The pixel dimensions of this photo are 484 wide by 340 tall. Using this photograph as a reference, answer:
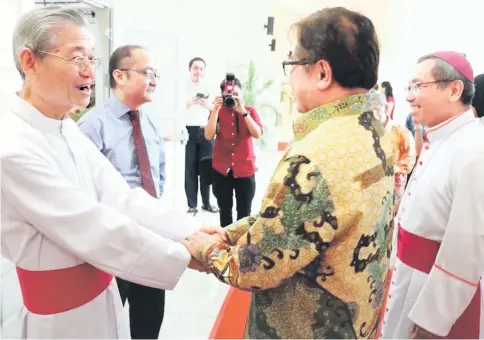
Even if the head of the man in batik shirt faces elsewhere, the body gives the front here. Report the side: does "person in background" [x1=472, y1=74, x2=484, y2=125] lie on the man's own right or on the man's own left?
on the man's own right

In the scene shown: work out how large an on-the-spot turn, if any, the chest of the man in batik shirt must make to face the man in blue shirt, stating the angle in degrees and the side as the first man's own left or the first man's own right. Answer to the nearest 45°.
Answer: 0° — they already face them

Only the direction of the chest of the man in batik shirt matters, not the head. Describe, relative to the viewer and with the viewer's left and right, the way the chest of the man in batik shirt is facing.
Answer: facing away from the viewer and to the left of the viewer

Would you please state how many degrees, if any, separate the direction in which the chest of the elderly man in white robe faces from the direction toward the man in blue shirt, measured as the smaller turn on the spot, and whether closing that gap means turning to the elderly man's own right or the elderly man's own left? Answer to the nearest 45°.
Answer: approximately 135° to the elderly man's own left

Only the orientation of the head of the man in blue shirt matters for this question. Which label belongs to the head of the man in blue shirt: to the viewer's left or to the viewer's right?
to the viewer's right

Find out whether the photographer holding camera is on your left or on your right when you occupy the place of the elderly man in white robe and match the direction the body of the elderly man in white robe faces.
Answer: on your left

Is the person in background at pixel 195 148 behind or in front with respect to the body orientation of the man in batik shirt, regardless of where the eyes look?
in front

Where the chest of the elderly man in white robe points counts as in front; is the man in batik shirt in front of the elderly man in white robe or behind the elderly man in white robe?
in front

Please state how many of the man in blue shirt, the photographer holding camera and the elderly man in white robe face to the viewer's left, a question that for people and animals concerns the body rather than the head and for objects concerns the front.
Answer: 0

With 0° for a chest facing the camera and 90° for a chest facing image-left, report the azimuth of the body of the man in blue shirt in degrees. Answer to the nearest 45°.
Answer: approximately 315°

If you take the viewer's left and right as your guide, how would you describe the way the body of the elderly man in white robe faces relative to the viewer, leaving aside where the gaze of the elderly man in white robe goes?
facing the viewer and to the right of the viewer

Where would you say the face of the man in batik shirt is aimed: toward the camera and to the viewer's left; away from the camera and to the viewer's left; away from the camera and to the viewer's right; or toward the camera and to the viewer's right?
away from the camera and to the viewer's left

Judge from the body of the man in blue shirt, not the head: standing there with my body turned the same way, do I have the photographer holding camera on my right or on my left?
on my left

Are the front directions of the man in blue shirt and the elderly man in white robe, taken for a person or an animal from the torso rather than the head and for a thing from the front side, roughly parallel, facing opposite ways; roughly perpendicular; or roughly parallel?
roughly parallel

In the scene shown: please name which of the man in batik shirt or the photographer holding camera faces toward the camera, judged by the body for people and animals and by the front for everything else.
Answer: the photographer holding camera
